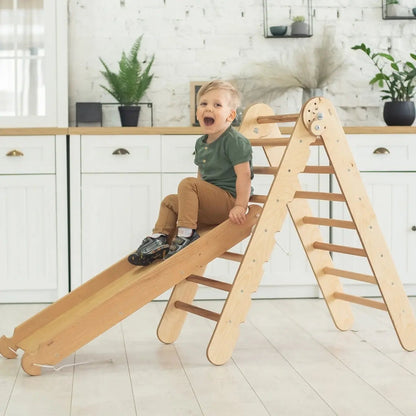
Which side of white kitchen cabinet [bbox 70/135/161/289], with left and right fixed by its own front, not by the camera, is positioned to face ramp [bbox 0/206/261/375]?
front

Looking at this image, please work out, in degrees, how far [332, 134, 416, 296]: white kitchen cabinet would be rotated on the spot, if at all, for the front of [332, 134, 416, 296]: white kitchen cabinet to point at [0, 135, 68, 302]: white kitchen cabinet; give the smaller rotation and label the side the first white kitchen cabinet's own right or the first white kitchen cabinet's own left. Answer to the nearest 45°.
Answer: approximately 90° to the first white kitchen cabinet's own right

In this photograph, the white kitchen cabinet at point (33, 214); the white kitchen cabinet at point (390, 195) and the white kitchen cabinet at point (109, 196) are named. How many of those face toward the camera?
3

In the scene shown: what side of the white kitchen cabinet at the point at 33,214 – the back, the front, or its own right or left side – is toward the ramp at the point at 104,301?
front

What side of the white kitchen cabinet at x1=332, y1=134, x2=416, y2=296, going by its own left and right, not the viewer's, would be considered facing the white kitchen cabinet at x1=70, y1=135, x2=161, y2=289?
right

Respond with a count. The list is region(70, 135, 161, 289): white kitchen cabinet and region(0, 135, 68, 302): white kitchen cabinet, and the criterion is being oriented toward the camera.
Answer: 2

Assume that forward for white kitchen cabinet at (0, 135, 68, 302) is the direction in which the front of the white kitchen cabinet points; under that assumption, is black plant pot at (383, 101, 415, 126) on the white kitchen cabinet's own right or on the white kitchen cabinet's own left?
on the white kitchen cabinet's own left

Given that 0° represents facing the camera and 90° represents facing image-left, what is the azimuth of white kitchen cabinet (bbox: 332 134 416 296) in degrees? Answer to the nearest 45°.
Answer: approximately 0°

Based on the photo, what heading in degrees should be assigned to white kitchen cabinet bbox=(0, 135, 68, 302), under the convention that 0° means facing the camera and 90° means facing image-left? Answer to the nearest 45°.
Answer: approximately 0°
